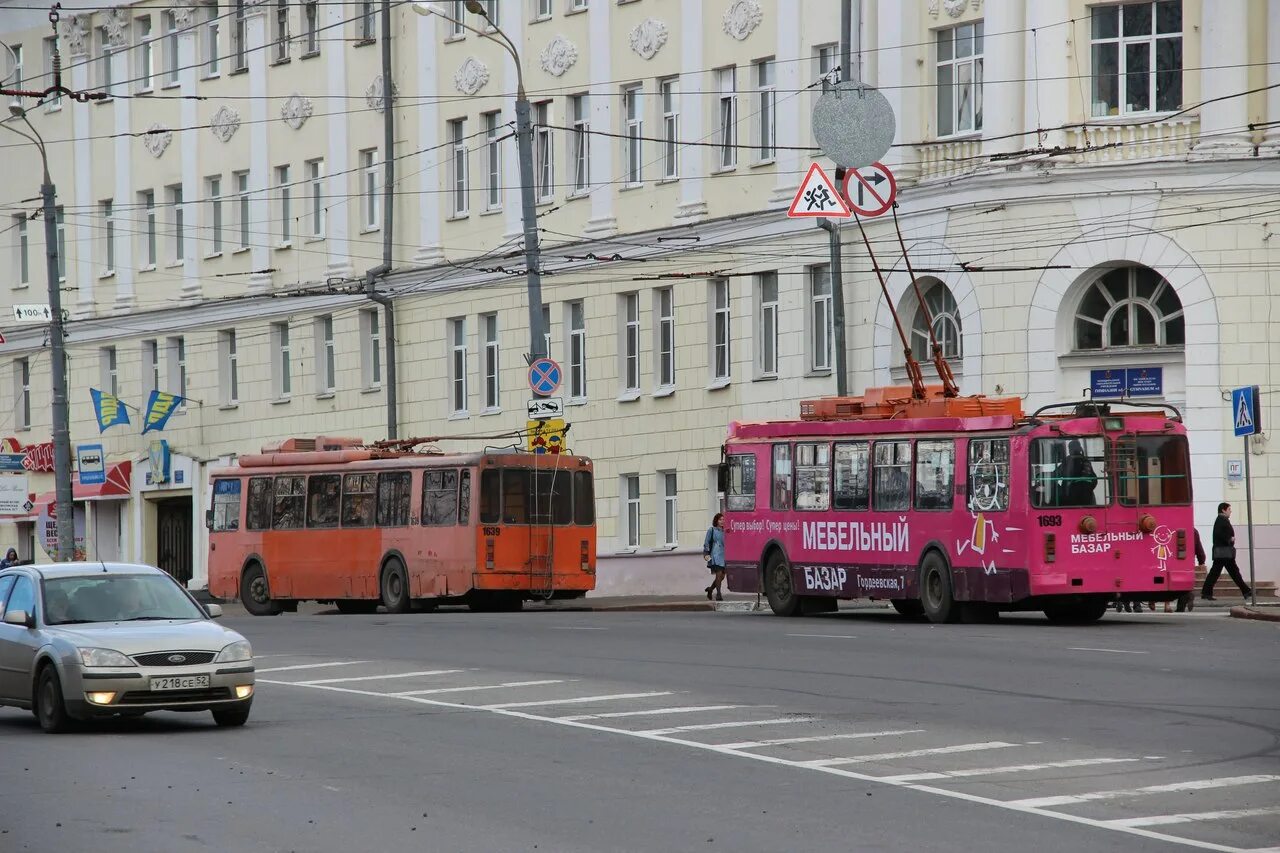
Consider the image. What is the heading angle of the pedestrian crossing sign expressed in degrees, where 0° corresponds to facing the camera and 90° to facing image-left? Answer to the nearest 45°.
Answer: approximately 45°

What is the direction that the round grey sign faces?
away from the camera

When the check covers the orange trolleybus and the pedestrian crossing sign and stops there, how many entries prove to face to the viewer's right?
0

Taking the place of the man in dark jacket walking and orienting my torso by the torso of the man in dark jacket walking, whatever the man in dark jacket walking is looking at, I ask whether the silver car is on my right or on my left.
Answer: on my right

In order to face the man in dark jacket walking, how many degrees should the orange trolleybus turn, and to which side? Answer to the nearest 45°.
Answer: approximately 180°

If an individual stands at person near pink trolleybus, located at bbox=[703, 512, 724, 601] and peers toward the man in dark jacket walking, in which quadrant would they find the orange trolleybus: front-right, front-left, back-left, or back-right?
back-right

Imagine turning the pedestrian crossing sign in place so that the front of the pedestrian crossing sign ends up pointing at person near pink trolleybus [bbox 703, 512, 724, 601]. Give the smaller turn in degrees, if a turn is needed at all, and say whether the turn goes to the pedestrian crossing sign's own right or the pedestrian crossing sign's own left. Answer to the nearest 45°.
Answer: approximately 90° to the pedestrian crossing sign's own right

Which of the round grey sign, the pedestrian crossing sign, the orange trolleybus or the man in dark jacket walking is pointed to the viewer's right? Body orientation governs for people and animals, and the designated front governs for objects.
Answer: the man in dark jacket walking

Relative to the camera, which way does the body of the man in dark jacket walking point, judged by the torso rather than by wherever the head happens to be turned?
to the viewer's right

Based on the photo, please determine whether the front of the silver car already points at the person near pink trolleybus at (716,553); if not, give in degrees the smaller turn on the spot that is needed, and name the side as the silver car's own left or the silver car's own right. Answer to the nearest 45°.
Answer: approximately 90° to the silver car's own left

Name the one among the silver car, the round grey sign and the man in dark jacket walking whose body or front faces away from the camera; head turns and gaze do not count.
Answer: the round grey sign

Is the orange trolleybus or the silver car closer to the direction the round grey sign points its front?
the orange trolleybus

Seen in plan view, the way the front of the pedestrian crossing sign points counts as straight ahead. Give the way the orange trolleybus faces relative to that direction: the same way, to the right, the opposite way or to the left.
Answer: to the right

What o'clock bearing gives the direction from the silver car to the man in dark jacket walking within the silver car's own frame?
The man in dark jacket walking is roughly at 9 o'clock from the silver car.

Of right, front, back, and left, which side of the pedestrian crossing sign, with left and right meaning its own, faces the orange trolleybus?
front

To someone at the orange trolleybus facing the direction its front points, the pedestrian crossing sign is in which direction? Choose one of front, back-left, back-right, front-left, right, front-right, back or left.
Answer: back
